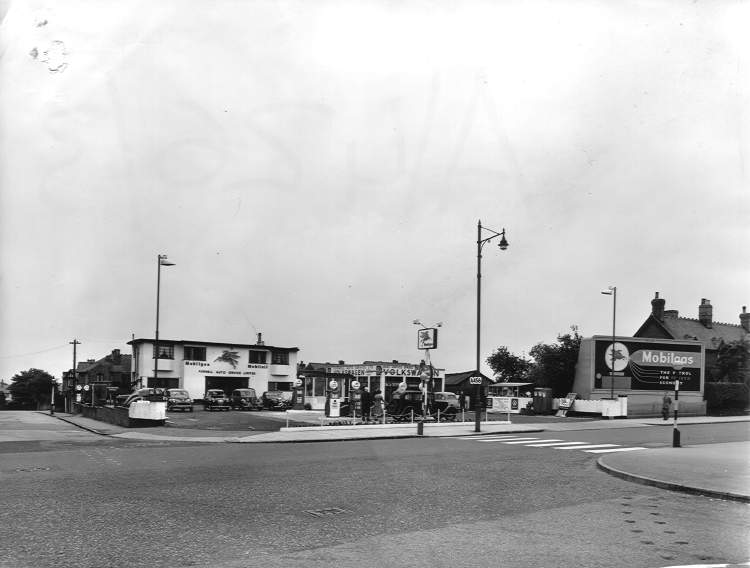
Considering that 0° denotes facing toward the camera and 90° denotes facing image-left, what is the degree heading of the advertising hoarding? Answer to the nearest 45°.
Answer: approximately 0°

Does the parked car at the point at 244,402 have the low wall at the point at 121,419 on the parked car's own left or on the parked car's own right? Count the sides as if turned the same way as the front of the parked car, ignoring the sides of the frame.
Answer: on the parked car's own right

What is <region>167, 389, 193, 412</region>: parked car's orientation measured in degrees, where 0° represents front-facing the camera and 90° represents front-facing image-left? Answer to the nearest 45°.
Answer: approximately 315°

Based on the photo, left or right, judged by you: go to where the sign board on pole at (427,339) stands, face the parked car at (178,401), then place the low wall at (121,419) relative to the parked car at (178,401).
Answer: left

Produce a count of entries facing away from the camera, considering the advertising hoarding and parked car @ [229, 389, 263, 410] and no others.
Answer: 0

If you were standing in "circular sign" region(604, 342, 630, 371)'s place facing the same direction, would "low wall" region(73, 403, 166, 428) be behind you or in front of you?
in front

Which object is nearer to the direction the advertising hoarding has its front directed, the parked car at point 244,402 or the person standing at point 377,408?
the person standing

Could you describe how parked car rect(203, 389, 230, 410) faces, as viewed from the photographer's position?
facing the viewer and to the right of the viewer
